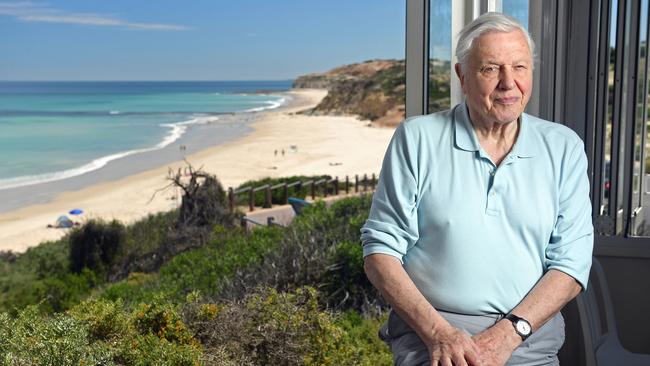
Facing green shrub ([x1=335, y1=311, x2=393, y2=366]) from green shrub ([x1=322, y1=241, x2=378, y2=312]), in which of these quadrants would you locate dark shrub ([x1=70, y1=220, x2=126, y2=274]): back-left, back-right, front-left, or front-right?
back-right

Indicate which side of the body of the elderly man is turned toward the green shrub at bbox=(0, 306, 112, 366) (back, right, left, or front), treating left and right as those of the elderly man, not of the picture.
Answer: back

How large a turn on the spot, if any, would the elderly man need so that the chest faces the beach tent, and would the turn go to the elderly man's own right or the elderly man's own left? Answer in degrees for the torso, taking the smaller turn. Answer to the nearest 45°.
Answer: approximately 135° to the elderly man's own right

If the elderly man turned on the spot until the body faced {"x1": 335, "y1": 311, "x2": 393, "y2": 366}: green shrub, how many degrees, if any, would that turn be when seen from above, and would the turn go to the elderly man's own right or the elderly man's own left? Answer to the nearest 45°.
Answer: approximately 180°

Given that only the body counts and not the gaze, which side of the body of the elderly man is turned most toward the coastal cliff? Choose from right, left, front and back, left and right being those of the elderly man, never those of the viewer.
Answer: back

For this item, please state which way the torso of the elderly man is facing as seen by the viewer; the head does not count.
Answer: toward the camera

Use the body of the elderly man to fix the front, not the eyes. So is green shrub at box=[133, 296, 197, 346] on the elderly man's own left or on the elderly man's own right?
on the elderly man's own right

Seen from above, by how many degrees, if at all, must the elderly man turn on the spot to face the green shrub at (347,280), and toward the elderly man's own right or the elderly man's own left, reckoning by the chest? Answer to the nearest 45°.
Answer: approximately 180°

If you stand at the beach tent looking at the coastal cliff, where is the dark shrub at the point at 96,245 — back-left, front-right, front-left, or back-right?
back-right

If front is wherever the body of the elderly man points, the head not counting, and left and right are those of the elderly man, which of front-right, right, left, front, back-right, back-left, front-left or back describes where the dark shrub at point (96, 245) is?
back-right

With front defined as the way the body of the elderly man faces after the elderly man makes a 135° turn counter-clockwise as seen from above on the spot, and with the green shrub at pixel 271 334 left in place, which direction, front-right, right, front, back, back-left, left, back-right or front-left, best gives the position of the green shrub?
left

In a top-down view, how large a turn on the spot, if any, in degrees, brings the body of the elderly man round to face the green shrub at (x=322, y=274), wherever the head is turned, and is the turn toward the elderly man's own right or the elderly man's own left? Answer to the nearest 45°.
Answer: approximately 180°
